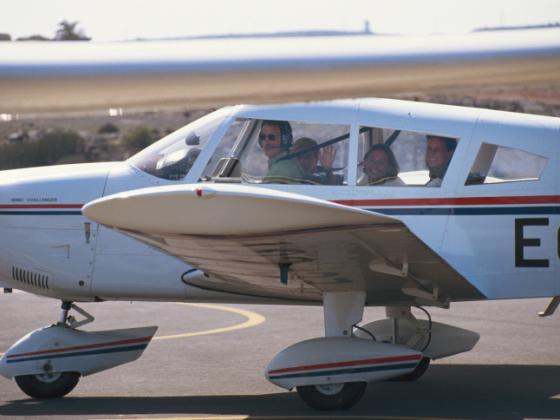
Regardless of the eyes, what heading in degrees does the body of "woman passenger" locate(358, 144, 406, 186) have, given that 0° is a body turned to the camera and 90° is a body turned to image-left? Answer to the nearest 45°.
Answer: approximately 45°

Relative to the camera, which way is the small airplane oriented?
to the viewer's left
